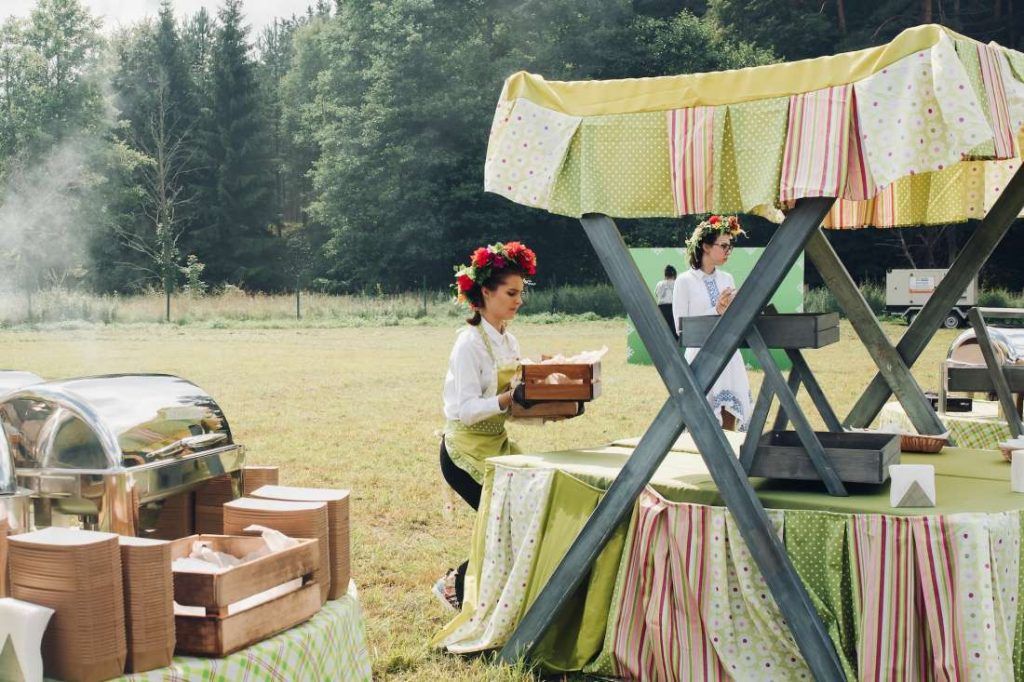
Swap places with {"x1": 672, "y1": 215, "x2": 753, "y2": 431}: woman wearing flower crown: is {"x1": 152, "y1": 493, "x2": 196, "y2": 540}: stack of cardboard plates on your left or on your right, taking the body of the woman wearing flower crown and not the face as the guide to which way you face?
on your right

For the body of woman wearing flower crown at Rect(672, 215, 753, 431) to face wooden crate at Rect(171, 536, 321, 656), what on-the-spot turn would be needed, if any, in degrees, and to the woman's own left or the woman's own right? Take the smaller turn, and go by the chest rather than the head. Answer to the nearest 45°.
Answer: approximately 45° to the woman's own right

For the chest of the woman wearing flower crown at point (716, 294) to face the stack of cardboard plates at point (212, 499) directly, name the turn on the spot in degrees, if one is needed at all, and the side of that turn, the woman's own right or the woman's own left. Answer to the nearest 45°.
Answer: approximately 45° to the woman's own right

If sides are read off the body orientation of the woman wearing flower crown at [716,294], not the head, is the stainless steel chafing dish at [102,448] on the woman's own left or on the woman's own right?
on the woman's own right

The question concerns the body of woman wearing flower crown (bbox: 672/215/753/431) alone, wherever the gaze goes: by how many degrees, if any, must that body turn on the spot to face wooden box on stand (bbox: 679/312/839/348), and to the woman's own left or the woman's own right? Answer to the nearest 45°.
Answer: approximately 45° to the woman's own right

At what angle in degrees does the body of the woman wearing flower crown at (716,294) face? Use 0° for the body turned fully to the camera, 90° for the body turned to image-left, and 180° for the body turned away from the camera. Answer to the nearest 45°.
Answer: approximately 315°

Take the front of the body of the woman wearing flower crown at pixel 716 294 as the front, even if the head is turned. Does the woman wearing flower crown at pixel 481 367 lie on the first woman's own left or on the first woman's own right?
on the first woman's own right

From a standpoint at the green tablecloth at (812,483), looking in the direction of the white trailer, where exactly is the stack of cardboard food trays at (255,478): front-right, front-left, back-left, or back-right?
back-left

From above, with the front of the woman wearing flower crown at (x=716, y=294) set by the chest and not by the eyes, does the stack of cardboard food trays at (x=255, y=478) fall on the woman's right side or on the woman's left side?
on the woman's right side

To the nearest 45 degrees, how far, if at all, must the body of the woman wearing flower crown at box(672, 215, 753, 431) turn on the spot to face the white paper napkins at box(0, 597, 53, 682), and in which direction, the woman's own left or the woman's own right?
approximately 45° to the woman's own right

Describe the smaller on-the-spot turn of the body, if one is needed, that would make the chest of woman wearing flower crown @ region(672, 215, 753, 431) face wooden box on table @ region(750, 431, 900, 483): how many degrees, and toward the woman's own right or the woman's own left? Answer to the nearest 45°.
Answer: approximately 45° to the woman's own right
